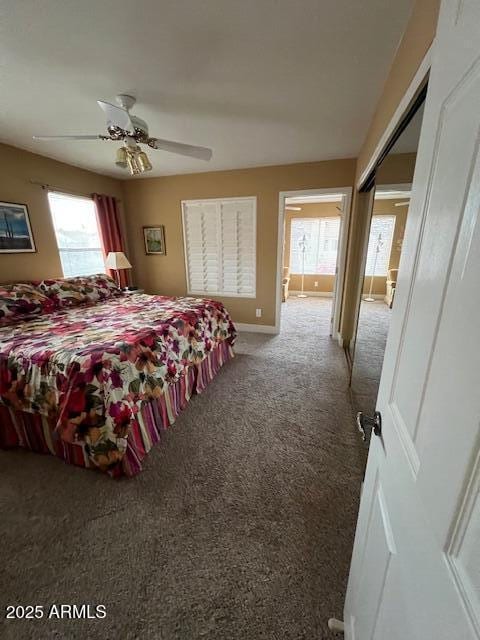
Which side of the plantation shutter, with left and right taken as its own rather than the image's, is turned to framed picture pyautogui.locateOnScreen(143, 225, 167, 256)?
right

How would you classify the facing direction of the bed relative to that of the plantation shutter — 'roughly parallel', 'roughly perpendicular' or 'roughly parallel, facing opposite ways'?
roughly perpendicular

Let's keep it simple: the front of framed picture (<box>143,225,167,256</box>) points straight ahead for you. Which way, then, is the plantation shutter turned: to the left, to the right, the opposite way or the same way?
the same way

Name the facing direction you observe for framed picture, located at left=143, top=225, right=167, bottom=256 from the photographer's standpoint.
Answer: facing the viewer

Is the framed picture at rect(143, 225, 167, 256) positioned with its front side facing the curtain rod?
no

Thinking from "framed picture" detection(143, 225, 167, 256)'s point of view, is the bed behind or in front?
in front

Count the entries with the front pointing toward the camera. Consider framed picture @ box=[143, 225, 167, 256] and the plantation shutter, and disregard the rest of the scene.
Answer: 2

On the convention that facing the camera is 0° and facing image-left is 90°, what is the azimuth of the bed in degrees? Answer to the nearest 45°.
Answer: approximately 315°

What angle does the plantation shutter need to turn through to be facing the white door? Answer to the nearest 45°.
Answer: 0° — it already faces it

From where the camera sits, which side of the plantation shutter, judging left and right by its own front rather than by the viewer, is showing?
front

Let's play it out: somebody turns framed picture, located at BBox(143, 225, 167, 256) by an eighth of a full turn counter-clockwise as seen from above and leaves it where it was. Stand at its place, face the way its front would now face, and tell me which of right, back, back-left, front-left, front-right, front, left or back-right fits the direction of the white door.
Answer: front-right

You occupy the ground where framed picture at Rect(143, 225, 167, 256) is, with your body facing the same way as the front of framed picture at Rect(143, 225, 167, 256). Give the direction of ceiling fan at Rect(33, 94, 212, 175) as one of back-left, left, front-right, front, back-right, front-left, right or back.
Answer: front

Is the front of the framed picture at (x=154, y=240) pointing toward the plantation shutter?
no

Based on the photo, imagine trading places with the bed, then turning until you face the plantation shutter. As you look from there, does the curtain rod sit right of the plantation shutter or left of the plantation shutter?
left

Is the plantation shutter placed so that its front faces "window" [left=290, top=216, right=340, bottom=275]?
no

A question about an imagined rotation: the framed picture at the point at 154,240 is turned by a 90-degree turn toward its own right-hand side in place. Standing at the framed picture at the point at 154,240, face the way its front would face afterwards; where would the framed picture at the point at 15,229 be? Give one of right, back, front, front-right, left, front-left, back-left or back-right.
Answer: front-left
